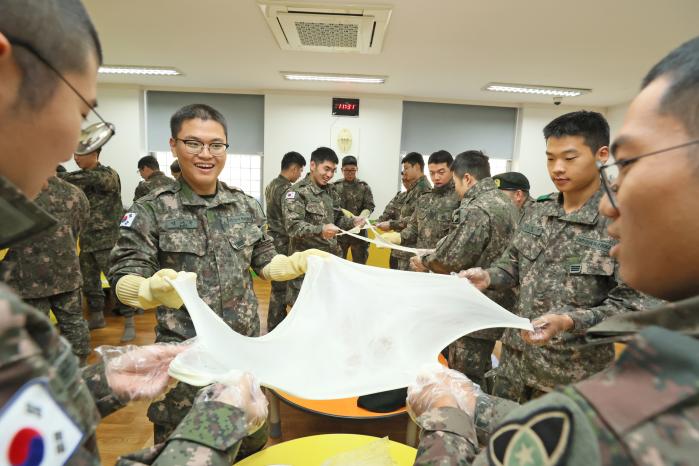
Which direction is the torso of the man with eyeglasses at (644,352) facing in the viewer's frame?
to the viewer's left

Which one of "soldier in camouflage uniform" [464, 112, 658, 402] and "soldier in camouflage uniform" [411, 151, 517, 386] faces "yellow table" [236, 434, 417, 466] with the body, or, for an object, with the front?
"soldier in camouflage uniform" [464, 112, 658, 402]

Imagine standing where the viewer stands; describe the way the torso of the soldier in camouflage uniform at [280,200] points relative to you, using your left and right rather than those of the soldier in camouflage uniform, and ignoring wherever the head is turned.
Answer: facing to the right of the viewer

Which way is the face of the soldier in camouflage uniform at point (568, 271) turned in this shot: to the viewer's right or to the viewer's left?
to the viewer's left

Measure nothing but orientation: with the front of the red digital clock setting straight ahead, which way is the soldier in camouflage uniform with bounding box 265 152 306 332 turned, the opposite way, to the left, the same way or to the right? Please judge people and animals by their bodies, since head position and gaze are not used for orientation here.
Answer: to the left

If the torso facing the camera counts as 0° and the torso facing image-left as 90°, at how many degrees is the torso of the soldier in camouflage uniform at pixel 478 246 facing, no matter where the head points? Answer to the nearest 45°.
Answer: approximately 135°

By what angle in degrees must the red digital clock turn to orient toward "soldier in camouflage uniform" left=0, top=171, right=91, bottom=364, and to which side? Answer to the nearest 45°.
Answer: approximately 45° to its right

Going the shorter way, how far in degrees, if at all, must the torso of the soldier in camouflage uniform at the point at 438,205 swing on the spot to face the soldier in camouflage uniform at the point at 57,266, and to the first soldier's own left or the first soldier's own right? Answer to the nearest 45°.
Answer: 0° — they already face them

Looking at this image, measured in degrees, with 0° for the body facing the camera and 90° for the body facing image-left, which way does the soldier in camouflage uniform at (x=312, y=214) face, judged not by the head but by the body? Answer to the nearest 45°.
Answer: approximately 315°
